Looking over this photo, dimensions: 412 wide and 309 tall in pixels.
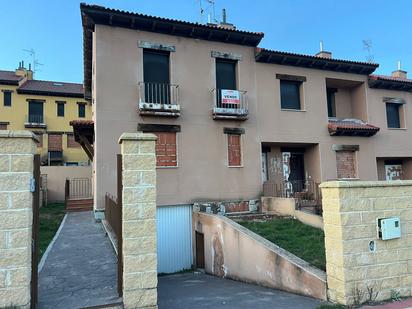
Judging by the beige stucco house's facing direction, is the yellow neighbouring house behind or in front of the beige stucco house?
behind

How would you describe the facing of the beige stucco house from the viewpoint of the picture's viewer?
facing the viewer and to the right of the viewer

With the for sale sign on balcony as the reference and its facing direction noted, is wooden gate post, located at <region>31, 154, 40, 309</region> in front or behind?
in front

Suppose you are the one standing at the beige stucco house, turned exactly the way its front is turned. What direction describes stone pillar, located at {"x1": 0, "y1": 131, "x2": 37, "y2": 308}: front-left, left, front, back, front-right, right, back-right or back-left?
front-right

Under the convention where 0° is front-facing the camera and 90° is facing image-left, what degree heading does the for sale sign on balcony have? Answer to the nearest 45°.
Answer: approximately 0°

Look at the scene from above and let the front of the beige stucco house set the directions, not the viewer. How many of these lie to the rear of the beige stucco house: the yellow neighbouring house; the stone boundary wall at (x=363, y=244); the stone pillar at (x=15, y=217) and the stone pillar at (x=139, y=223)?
1

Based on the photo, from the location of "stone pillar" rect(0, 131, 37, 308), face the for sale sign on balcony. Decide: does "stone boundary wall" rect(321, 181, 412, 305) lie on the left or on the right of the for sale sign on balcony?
right
